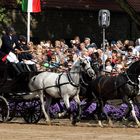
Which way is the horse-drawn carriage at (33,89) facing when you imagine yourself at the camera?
facing to the right of the viewer

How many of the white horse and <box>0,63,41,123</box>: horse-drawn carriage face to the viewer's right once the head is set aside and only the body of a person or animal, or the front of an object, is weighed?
2

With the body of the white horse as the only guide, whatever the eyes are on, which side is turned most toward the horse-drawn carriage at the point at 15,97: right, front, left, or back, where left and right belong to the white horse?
back

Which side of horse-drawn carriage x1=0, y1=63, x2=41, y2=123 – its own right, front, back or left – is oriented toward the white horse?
front

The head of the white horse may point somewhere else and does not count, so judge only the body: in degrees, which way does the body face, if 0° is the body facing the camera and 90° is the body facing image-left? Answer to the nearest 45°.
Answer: approximately 270°
